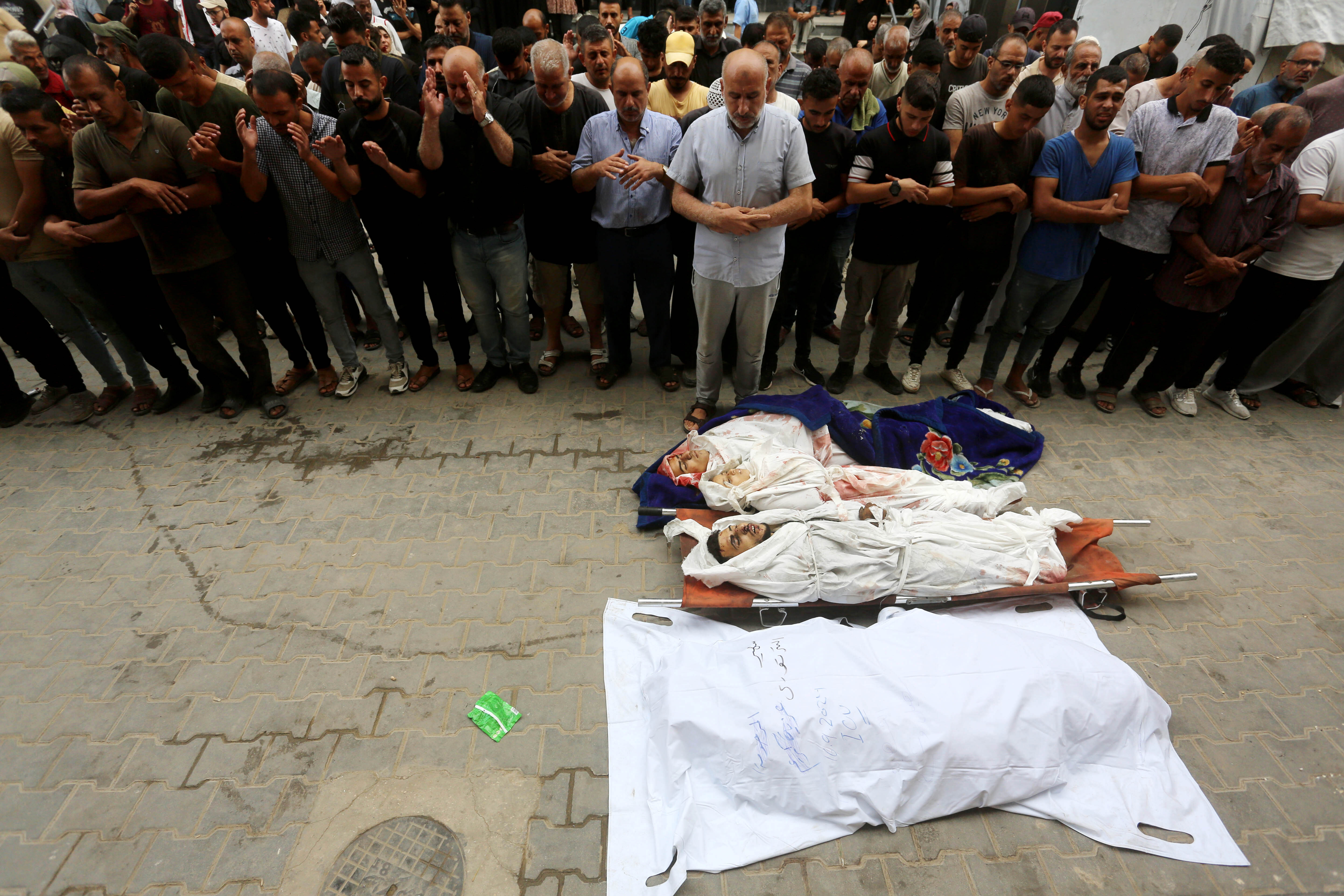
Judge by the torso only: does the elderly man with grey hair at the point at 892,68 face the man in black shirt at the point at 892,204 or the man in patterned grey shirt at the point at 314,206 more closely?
the man in black shirt

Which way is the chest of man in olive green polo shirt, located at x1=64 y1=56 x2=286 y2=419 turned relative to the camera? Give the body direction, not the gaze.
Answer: toward the camera

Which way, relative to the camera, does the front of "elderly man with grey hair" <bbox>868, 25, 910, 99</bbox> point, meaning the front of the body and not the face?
toward the camera

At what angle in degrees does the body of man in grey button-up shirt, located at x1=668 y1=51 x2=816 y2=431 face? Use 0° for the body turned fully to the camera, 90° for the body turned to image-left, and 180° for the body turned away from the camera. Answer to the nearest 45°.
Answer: approximately 0°

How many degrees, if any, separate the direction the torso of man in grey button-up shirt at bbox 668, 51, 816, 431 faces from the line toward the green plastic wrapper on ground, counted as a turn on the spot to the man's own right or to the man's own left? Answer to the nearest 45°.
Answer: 0° — they already face it

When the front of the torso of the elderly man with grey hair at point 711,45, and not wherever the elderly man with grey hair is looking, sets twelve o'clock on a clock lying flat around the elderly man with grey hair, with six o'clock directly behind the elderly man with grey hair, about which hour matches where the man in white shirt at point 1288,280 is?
The man in white shirt is roughly at 10 o'clock from the elderly man with grey hair.

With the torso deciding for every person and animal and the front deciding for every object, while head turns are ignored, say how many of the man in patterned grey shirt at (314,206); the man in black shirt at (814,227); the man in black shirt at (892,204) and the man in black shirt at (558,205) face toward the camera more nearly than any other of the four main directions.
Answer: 4

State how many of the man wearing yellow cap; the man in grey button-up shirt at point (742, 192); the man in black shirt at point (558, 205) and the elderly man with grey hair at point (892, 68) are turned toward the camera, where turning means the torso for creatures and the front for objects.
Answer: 4

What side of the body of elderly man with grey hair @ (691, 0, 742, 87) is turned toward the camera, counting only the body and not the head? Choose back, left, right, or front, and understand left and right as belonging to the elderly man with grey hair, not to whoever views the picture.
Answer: front

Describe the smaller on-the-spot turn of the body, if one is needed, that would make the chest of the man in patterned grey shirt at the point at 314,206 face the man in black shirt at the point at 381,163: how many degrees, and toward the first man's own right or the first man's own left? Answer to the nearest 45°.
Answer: approximately 45° to the first man's own left

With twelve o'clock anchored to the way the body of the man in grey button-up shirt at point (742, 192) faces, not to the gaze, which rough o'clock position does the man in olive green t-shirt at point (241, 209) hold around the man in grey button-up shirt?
The man in olive green t-shirt is roughly at 3 o'clock from the man in grey button-up shirt.

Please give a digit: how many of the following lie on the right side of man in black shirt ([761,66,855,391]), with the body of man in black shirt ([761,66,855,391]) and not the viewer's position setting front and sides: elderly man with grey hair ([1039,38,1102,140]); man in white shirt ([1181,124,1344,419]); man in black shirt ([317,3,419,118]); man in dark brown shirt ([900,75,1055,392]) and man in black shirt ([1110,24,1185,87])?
1

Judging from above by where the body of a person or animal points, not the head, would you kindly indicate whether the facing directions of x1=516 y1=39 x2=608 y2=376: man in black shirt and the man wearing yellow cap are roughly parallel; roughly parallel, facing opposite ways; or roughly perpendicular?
roughly parallel

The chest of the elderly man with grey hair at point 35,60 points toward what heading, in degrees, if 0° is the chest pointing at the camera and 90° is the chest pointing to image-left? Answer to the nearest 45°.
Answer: approximately 315°
